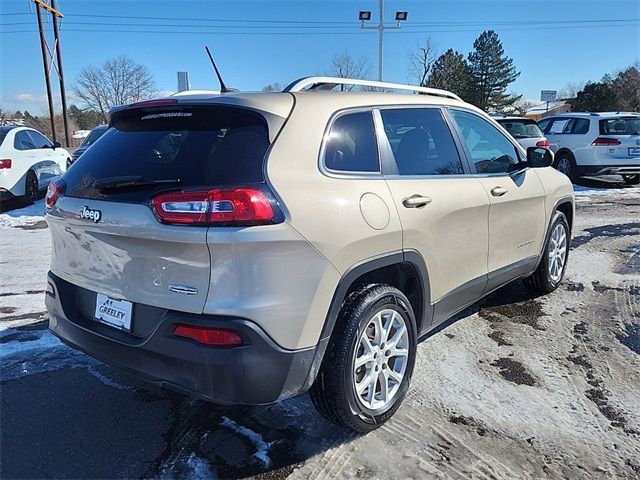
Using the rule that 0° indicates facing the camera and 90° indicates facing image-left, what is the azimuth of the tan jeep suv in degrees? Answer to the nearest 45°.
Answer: approximately 225°

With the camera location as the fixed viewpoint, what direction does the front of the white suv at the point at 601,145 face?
facing away from the viewer and to the left of the viewer

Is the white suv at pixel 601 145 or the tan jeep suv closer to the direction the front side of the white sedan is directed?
the white suv

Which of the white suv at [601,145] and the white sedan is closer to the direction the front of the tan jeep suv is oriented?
the white suv

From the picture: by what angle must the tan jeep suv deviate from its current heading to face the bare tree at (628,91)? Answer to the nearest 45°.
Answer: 0° — it already faces it

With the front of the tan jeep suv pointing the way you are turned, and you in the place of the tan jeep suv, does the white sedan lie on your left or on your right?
on your left

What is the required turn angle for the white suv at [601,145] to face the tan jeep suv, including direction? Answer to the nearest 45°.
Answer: approximately 135° to its left

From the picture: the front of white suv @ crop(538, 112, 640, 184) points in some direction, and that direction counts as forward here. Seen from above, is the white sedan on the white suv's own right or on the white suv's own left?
on the white suv's own left

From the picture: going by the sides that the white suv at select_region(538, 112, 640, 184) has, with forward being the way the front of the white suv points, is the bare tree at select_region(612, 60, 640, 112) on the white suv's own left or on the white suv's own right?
on the white suv's own right

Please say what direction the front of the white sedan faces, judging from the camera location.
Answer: facing away from the viewer and to the right of the viewer
